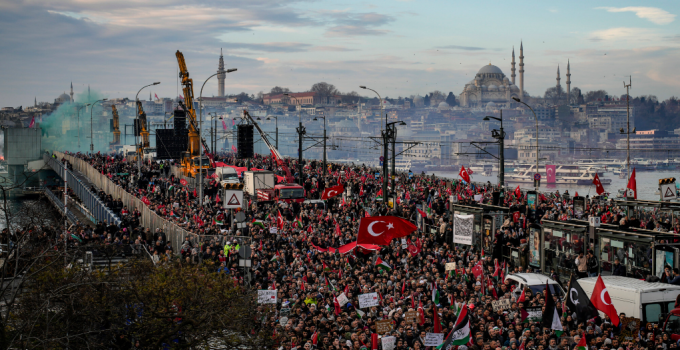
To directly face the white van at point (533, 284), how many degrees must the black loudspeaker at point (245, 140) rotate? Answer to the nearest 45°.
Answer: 0° — it already faces it

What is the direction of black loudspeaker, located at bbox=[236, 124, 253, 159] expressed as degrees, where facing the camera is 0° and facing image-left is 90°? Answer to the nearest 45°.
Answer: approximately 0°

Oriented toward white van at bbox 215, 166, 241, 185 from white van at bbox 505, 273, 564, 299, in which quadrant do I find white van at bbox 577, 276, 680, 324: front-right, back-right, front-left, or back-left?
back-right

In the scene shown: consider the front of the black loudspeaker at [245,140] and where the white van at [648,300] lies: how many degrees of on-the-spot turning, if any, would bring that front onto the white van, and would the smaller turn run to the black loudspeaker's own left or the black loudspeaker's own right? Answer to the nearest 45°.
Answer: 0° — it already faces it

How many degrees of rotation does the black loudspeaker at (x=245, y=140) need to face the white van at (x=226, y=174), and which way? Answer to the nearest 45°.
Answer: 0° — it already faces it
